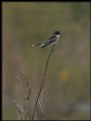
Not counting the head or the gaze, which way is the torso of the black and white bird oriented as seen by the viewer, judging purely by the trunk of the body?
to the viewer's right
